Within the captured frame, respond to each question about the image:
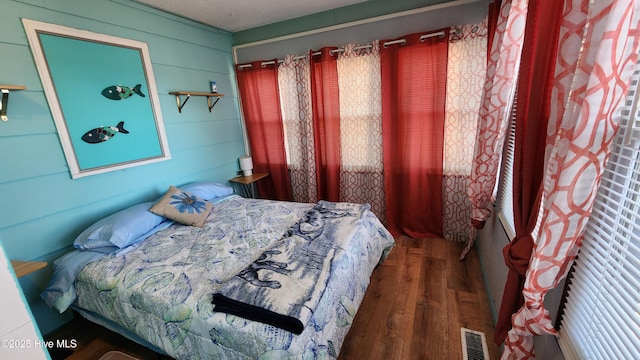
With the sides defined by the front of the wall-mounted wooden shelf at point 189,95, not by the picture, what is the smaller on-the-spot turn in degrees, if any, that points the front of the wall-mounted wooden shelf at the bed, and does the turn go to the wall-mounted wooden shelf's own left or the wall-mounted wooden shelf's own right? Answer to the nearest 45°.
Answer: approximately 45° to the wall-mounted wooden shelf's own right

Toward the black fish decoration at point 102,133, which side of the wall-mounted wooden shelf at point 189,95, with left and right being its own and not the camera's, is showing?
right

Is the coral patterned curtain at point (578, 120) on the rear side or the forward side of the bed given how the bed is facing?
on the forward side

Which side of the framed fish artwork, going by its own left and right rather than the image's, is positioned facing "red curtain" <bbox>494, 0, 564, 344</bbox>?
front

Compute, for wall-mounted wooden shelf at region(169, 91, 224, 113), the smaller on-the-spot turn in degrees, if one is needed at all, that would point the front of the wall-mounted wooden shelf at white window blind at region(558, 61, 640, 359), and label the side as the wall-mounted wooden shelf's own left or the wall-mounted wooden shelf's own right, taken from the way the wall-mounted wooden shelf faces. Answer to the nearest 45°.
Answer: approximately 45° to the wall-mounted wooden shelf's own right

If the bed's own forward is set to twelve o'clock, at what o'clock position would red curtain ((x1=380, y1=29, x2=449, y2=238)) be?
The red curtain is roughly at 10 o'clock from the bed.

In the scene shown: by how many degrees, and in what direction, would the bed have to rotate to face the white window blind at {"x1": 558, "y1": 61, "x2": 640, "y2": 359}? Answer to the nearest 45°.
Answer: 0° — it already faces it

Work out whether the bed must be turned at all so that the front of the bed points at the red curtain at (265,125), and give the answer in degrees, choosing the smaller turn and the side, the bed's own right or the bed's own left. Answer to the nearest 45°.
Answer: approximately 90° to the bed's own left

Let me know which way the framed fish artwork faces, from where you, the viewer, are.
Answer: facing the viewer and to the right of the viewer

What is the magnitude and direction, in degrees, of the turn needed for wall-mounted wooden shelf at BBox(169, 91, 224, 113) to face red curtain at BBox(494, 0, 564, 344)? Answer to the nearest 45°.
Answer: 0° — it already faces it

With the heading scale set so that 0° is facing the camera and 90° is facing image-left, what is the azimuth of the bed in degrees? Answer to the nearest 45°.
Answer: approximately 315°

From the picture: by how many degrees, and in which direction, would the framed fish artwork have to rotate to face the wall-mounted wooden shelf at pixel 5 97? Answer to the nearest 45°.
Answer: approximately 90° to its right

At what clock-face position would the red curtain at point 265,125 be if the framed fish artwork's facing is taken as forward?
The red curtain is roughly at 10 o'clock from the framed fish artwork.

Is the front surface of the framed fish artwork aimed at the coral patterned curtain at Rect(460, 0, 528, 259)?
yes

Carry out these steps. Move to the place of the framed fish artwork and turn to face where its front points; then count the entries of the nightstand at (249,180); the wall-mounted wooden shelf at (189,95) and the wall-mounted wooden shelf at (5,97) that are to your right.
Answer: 1

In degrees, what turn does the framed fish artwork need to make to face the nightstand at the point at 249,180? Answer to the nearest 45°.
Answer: approximately 45° to its left
